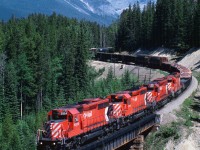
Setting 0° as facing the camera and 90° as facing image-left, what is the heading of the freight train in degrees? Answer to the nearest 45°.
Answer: approximately 45°
